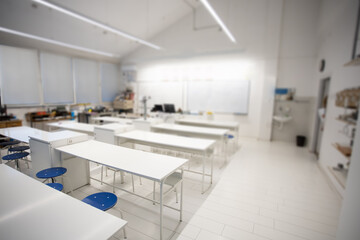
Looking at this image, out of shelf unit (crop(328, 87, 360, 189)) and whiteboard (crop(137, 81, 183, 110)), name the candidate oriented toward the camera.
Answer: the whiteboard

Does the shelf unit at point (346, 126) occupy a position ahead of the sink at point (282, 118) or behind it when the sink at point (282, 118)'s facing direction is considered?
ahead

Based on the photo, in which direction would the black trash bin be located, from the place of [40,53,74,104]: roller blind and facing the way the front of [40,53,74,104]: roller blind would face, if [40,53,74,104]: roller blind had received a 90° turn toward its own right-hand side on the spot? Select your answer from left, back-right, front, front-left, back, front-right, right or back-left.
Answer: left

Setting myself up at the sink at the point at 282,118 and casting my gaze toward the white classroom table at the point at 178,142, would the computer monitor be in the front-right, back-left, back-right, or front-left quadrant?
front-right

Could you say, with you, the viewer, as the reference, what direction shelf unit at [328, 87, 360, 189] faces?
facing to the left of the viewer

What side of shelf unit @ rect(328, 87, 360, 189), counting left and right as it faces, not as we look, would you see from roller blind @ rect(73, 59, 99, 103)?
front

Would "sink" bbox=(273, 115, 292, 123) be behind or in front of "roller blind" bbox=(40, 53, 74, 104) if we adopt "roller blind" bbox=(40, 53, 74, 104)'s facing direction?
in front

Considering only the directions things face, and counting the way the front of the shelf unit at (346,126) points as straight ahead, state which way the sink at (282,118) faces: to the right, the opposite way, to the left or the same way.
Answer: to the left

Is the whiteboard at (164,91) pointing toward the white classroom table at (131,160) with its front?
yes

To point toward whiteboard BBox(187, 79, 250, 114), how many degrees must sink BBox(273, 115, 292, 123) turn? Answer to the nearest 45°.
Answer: approximately 90° to its right

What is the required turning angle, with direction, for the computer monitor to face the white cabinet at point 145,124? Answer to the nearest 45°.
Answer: approximately 45° to its right

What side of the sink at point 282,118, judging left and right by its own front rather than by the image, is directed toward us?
front

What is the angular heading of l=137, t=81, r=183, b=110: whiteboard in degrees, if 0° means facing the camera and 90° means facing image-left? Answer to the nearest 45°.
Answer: approximately 0°

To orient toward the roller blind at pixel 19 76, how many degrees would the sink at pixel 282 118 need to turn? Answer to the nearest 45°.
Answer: approximately 45° to its right
